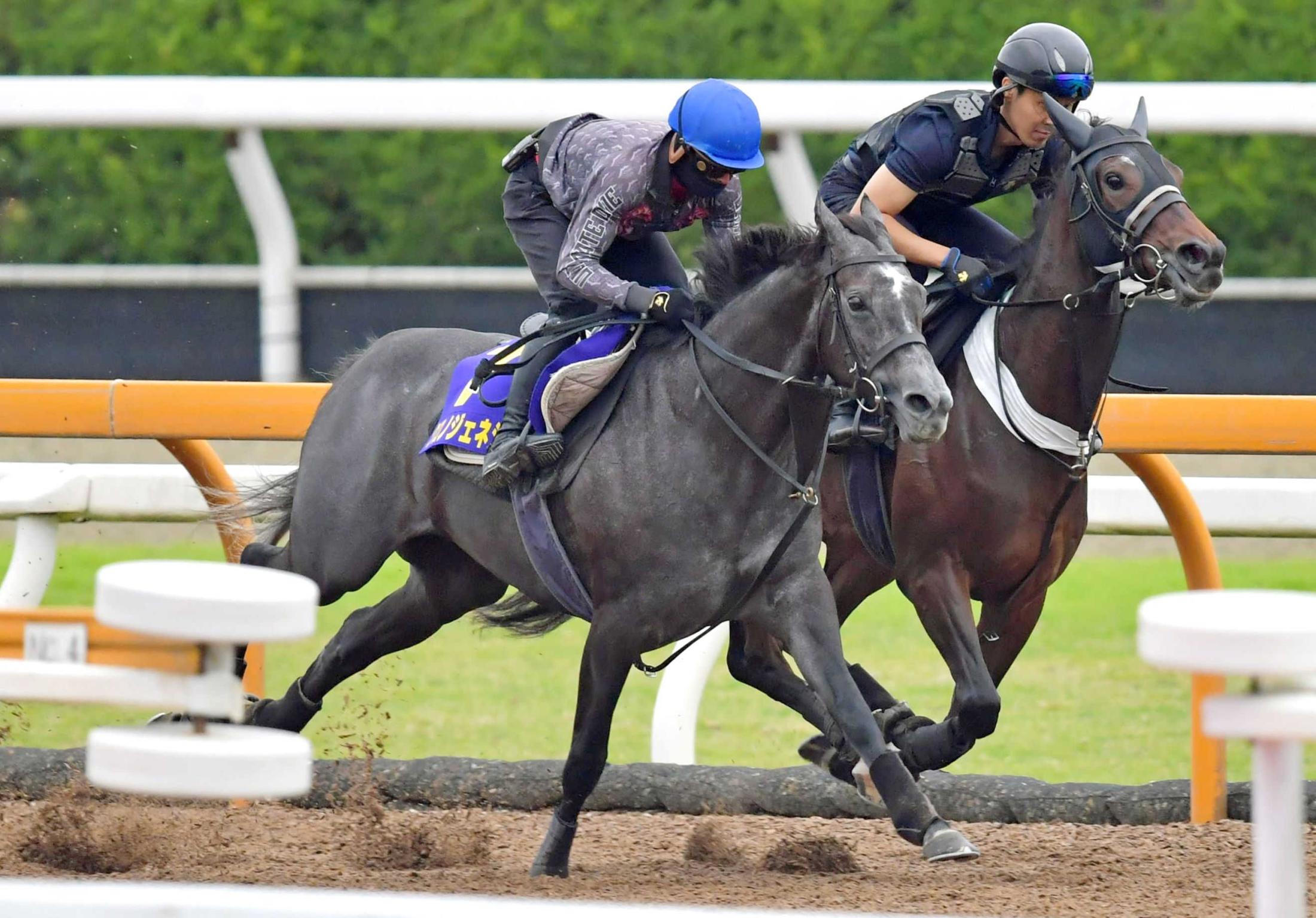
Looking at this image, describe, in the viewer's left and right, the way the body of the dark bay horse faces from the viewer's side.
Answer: facing the viewer and to the right of the viewer

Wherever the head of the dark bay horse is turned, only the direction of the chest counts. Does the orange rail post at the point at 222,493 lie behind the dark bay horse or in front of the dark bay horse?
behind

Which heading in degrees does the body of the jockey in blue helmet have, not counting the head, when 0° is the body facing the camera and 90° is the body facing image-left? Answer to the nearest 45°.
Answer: approximately 315°

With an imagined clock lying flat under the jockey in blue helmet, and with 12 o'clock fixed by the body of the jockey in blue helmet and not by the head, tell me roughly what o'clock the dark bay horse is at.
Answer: The dark bay horse is roughly at 10 o'clock from the jockey in blue helmet.

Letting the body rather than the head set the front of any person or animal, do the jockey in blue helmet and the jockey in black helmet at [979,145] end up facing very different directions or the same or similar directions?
same or similar directions

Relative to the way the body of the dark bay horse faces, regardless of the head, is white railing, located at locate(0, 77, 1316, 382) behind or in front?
behind

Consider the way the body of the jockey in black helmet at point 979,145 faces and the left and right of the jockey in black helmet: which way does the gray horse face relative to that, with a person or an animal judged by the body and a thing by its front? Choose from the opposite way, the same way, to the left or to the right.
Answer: the same way

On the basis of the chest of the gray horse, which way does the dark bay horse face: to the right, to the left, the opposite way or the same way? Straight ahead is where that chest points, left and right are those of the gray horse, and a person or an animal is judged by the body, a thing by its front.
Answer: the same way

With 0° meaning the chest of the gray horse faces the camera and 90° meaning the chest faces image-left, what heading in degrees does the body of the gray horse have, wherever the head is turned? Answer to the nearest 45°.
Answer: approximately 315°

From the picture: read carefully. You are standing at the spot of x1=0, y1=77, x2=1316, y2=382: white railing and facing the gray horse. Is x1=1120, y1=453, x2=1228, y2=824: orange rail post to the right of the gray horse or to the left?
left

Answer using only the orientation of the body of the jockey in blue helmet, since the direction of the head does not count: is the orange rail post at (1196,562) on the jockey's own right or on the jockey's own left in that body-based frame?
on the jockey's own left

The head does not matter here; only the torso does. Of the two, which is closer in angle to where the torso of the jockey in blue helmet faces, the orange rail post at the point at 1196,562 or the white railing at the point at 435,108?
the orange rail post
